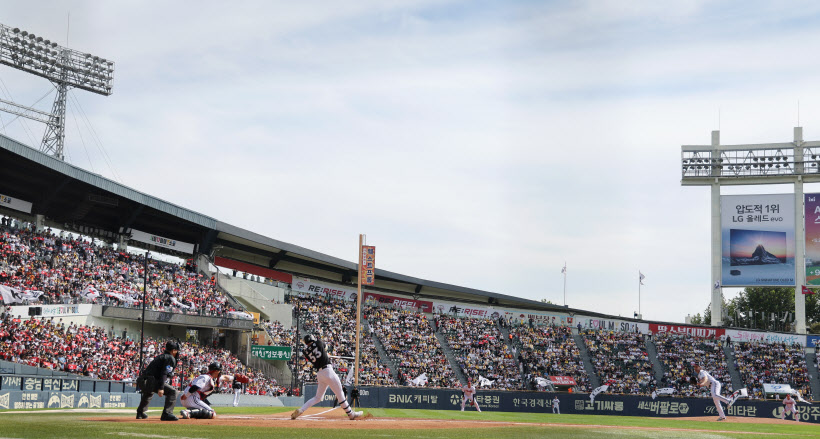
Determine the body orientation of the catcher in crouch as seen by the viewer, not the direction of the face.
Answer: to the viewer's right
